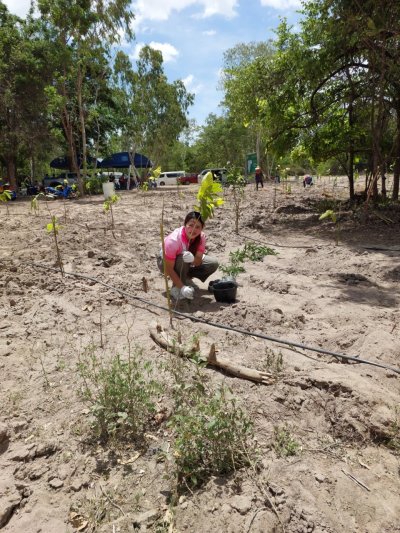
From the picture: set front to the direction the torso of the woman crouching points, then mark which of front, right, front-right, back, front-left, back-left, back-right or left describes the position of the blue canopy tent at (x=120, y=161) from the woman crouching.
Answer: back-left

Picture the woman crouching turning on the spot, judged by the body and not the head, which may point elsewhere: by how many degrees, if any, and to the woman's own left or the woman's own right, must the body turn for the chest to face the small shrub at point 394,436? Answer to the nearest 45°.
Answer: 0° — they already face it

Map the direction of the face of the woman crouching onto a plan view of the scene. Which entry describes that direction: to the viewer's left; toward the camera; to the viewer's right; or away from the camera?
toward the camera

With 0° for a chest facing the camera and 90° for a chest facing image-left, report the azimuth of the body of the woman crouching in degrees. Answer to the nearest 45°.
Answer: approximately 315°

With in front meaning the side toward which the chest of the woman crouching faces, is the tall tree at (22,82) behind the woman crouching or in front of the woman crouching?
behind

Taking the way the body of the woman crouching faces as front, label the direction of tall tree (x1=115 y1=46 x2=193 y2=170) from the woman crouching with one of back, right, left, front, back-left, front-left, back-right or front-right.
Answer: back-left

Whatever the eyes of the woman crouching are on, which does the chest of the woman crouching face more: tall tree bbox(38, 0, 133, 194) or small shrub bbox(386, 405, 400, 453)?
the small shrub

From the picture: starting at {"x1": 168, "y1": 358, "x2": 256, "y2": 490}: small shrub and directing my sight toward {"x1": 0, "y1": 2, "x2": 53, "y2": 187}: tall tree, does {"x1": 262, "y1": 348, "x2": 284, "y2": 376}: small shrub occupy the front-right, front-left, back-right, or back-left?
front-right

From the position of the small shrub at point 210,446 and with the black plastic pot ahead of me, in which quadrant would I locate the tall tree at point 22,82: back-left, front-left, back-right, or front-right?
front-left

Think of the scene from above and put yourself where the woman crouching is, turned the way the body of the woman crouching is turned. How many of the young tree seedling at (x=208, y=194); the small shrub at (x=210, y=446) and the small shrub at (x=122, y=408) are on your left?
0

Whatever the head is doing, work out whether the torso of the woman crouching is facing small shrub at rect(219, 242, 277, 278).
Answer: no

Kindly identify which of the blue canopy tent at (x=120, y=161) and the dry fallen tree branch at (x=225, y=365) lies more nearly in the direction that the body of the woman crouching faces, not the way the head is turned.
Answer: the dry fallen tree branch
